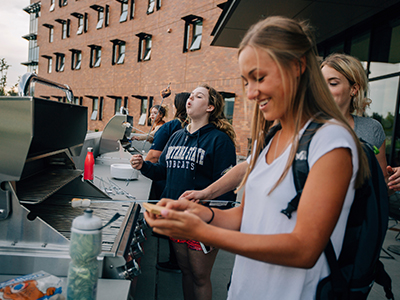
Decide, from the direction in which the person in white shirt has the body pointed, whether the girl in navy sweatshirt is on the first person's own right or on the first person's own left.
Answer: on the first person's own right

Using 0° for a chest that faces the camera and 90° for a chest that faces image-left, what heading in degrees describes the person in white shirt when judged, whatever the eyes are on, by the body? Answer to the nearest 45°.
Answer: approximately 45°

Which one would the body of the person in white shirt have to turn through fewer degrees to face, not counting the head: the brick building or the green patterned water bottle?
the green patterned water bottle

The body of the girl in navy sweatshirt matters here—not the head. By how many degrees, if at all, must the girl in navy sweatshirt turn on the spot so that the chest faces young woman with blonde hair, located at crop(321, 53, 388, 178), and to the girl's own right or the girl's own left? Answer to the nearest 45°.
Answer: approximately 90° to the girl's own left

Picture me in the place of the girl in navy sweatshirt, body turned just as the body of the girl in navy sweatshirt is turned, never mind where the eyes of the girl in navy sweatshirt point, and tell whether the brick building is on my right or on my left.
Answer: on my right
